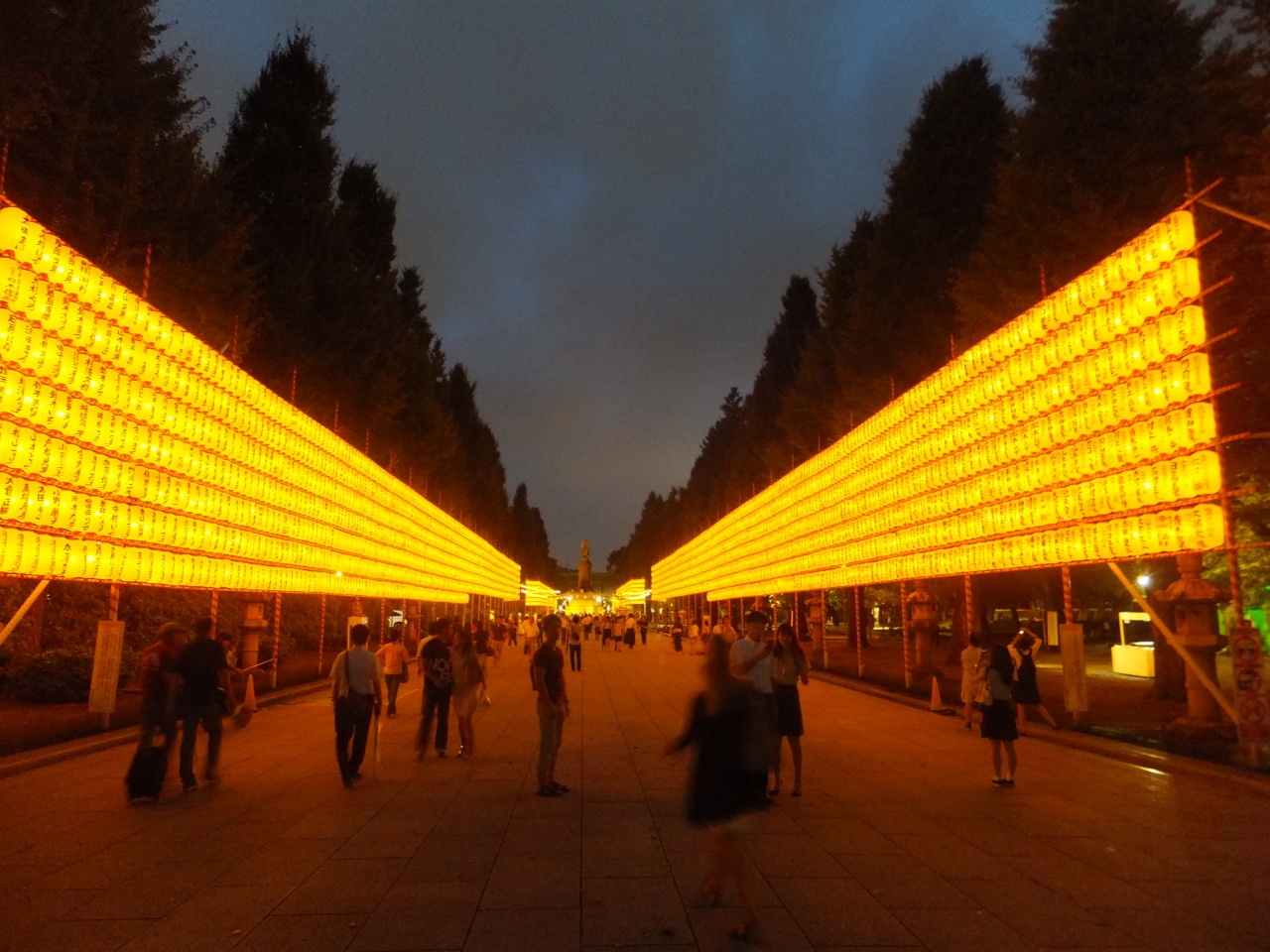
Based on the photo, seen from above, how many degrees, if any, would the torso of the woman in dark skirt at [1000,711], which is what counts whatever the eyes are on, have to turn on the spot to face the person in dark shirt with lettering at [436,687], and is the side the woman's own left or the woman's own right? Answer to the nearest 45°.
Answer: approximately 90° to the woman's own left

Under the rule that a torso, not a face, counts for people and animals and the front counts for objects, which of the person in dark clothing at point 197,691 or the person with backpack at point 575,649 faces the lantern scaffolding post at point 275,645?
the person in dark clothing at point 197,691

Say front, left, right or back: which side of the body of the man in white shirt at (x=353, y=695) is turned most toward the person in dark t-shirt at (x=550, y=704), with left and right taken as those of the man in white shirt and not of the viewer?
right

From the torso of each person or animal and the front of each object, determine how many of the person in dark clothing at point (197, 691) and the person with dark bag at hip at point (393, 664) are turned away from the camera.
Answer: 2

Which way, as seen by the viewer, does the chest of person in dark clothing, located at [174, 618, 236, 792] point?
away from the camera

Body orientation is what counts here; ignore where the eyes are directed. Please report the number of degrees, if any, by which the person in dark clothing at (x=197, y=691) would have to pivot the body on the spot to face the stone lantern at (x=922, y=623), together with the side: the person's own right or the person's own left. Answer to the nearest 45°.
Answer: approximately 45° to the person's own right

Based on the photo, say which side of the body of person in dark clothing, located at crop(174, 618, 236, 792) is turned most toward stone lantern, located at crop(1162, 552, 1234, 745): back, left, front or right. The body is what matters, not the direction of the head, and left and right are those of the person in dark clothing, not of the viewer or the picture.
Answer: right

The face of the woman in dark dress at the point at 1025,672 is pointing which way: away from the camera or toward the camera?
away from the camera

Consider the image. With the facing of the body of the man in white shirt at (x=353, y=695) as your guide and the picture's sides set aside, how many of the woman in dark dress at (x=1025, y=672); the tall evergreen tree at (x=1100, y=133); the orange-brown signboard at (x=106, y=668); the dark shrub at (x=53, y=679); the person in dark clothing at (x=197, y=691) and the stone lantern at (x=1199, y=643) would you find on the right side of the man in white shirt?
3

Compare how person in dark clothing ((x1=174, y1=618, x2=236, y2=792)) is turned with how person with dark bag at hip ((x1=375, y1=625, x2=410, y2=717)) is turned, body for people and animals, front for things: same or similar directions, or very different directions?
same or similar directions

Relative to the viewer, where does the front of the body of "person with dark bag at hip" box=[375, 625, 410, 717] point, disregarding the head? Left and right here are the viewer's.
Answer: facing away from the viewer

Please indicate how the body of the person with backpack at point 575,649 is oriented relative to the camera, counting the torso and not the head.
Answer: away from the camera
